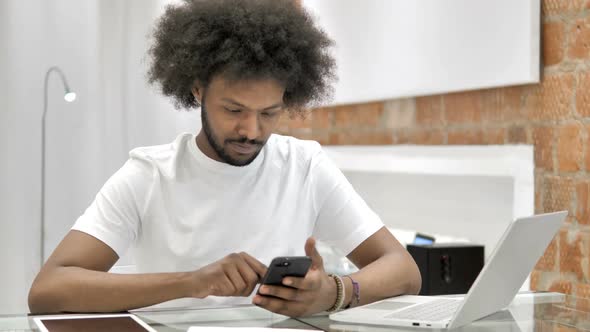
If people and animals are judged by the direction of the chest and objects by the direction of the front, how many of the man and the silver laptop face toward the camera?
1

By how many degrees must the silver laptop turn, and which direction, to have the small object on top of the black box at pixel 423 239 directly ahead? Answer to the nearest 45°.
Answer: approximately 45° to its right

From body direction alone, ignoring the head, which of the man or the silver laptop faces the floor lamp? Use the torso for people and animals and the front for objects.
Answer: the silver laptop

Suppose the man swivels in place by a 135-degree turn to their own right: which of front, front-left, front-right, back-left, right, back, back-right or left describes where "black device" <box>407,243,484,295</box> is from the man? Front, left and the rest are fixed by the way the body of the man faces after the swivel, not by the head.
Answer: right

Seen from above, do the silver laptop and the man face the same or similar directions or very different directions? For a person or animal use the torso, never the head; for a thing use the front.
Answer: very different directions

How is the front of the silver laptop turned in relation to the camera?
facing away from the viewer and to the left of the viewer

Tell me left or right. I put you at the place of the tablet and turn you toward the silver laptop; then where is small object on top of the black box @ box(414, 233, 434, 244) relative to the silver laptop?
left

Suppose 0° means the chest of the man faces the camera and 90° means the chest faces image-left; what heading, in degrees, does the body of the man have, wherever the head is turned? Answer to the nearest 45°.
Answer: approximately 0°

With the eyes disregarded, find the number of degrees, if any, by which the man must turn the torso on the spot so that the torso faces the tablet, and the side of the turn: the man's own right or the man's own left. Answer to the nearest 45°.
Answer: approximately 45° to the man's own right

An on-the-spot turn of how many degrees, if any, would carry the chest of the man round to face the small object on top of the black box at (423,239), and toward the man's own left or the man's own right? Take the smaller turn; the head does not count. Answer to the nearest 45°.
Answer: approximately 135° to the man's own left
